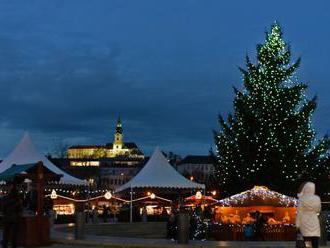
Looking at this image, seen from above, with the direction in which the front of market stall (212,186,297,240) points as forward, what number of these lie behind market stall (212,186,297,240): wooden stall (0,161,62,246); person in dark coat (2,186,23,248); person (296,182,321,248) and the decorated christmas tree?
1

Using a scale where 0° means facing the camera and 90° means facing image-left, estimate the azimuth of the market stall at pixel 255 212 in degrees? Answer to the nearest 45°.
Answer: approximately 0°

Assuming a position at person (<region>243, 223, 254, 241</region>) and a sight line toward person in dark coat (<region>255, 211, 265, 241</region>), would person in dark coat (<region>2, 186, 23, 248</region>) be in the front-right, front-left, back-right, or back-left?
back-right

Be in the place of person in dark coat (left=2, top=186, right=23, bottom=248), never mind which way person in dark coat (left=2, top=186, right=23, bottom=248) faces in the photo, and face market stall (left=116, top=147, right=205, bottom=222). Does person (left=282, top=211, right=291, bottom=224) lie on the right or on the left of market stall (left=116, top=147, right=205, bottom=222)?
right

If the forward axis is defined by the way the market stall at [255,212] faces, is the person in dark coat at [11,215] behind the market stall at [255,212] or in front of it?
in front

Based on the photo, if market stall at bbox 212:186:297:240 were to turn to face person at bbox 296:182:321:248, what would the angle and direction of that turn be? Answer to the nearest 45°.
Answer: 0° — it already faces them

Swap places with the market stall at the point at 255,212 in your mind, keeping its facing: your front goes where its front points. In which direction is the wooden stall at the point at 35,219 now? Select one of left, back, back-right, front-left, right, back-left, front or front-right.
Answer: front-right

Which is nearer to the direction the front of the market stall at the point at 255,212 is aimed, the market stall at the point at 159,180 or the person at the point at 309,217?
the person

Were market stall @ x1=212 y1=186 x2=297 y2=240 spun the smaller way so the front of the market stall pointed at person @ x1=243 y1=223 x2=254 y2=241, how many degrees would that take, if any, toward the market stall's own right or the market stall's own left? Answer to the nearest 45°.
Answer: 0° — it already faces them
